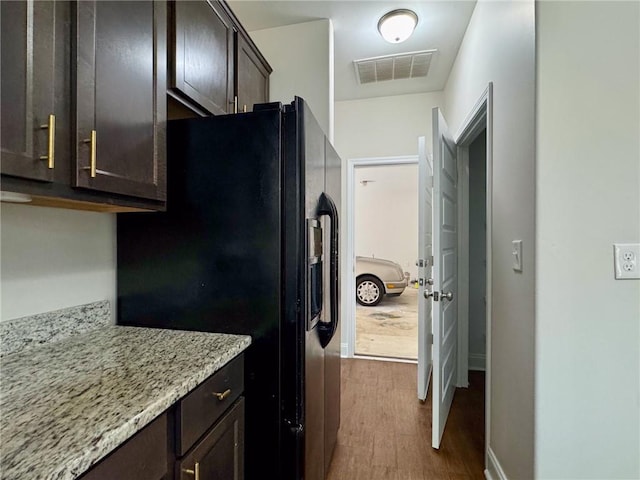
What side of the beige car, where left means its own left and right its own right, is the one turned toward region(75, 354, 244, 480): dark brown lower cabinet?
right

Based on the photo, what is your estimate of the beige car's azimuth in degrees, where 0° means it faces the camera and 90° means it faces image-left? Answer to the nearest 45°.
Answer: approximately 270°

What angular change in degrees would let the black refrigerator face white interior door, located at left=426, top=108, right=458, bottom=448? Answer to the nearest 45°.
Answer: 0° — it already faces it

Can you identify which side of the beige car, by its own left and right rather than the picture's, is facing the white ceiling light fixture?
right

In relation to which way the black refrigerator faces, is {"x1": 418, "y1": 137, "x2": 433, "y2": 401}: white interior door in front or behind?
in front

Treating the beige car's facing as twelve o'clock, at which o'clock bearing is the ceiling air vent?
The ceiling air vent is roughly at 3 o'clock from the beige car.

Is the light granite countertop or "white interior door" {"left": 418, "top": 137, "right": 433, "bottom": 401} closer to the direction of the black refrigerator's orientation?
the white interior door

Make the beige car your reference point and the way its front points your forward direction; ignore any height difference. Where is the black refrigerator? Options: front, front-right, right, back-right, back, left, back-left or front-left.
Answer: right

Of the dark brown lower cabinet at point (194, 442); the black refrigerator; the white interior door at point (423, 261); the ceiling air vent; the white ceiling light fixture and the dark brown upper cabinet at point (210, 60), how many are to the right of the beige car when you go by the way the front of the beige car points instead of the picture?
6

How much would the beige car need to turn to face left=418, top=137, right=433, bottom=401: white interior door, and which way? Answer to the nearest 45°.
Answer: approximately 90° to its right

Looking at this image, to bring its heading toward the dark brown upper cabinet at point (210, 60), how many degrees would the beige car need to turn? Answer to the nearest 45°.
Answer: approximately 90° to its right

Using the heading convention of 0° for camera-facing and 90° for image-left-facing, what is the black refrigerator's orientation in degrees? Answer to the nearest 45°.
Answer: approximately 270°

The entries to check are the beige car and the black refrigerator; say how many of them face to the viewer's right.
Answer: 2
